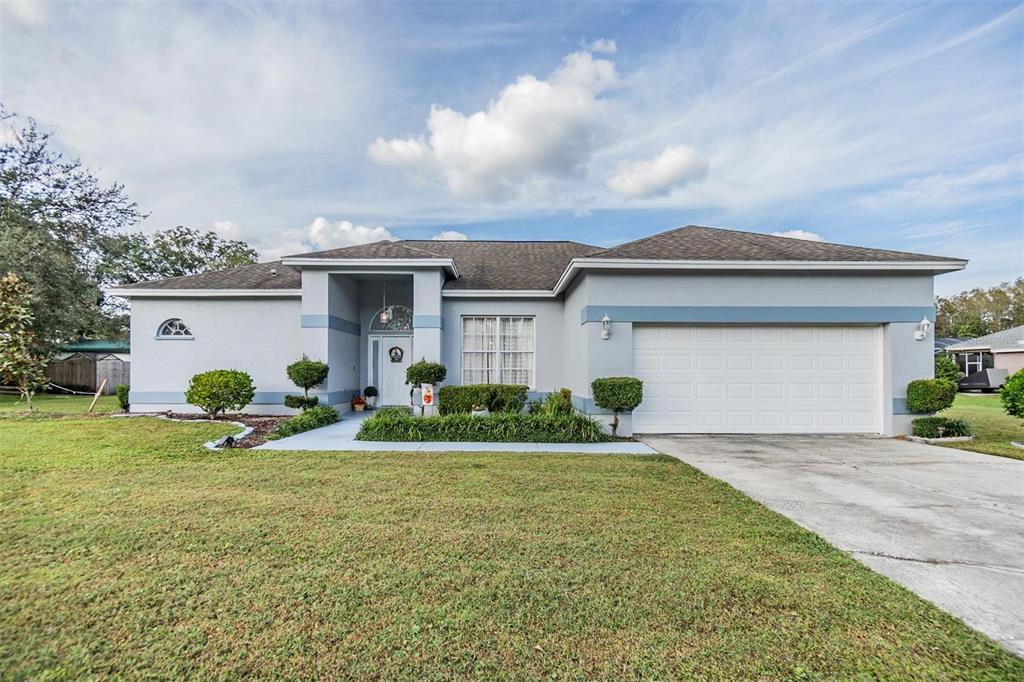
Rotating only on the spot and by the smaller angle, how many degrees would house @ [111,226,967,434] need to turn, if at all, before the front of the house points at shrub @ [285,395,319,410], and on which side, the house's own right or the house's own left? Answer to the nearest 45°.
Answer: approximately 90° to the house's own right

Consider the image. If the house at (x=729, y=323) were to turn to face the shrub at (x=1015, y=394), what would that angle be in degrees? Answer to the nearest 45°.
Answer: approximately 90° to its left

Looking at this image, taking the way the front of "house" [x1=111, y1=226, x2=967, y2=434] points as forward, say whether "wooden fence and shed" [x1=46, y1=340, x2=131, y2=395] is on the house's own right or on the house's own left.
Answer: on the house's own right

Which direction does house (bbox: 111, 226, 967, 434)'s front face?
toward the camera

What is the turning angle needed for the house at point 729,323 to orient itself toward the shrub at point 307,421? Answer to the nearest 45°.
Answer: approximately 90° to its right

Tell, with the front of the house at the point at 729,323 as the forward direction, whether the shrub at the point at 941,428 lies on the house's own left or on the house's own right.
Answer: on the house's own left

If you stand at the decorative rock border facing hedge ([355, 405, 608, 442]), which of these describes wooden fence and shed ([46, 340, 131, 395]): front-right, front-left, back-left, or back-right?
back-left

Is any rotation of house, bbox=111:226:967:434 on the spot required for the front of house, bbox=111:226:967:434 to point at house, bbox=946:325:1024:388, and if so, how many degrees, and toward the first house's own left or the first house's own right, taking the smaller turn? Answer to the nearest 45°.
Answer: approximately 135° to the first house's own left

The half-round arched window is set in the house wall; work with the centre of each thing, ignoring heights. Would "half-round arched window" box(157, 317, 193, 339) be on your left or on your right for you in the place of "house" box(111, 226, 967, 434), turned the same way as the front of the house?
on your right

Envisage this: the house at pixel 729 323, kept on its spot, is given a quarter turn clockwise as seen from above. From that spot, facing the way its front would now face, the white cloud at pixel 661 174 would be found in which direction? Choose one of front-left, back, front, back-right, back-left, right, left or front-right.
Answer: right

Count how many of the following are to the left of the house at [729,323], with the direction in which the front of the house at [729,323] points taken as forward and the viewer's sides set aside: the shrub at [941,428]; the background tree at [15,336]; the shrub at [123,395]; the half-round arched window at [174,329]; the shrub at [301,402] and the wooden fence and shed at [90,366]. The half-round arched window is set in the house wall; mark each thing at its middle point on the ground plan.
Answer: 1

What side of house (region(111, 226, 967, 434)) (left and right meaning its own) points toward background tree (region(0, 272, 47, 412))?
right
